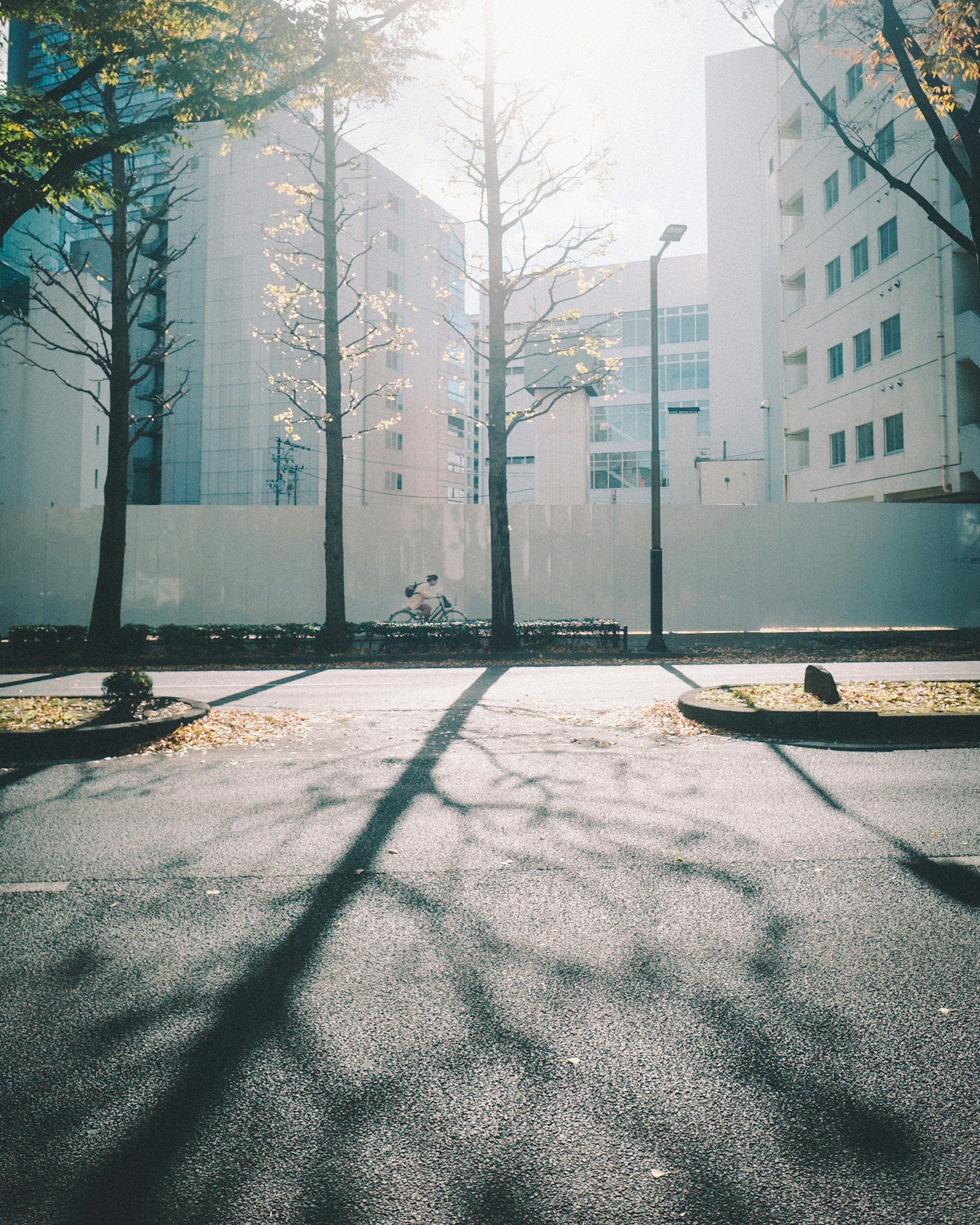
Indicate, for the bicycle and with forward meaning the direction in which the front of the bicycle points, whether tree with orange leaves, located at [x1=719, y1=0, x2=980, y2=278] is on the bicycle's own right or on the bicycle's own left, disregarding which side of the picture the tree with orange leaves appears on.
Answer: on the bicycle's own right

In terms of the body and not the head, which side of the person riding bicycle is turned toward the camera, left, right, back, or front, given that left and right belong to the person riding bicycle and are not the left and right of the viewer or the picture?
right

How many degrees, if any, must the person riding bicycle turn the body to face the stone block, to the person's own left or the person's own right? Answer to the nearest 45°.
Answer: approximately 90° to the person's own right

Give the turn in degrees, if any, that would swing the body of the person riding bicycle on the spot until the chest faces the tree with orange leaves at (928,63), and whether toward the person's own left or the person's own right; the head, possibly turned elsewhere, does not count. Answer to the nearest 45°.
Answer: approximately 45° to the person's own right

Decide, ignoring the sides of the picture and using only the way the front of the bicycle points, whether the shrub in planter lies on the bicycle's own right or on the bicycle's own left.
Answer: on the bicycle's own right

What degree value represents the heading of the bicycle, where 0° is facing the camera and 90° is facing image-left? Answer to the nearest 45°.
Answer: approximately 270°

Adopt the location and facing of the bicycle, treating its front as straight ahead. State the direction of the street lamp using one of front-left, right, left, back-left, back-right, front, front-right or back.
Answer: front-right

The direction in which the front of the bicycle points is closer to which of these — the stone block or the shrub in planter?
the stone block

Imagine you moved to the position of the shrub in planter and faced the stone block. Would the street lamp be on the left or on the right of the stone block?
left
